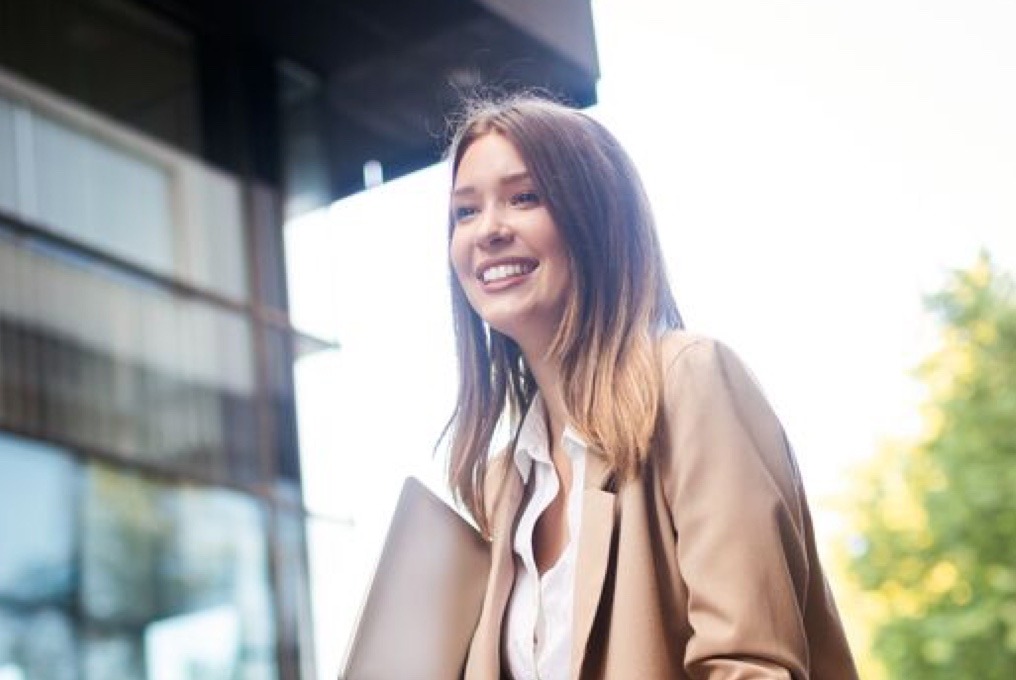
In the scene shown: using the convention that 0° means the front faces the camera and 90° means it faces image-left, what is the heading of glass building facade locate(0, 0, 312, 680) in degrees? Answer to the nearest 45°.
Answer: approximately 315°

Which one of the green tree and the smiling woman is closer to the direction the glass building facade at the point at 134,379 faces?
the smiling woman

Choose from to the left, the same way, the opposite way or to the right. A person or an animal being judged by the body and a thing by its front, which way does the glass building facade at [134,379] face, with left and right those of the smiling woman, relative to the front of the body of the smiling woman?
to the left

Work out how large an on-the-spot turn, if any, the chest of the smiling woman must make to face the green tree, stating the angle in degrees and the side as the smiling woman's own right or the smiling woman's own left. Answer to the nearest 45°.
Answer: approximately 135° to the smiling woman's own right

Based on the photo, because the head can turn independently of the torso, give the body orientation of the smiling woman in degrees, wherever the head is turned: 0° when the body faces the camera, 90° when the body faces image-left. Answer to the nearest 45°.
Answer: approximately 45°

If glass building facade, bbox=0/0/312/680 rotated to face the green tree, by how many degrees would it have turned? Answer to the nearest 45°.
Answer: approximately 90° to its left
